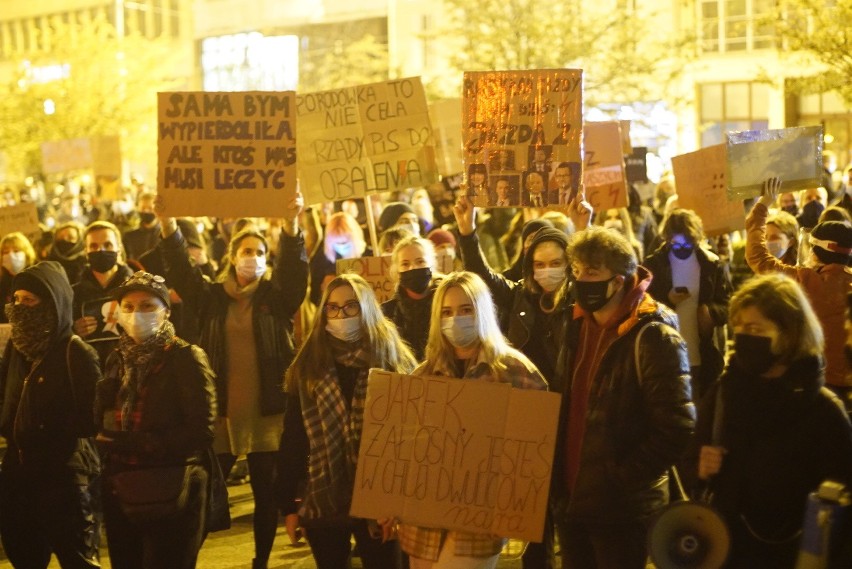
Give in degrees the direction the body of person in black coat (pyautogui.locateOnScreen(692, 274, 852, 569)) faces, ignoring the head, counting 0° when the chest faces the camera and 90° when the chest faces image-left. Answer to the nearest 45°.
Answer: approximately 45°

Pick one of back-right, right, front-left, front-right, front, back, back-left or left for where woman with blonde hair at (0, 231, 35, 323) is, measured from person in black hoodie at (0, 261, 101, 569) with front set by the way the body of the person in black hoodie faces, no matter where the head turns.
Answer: back-right

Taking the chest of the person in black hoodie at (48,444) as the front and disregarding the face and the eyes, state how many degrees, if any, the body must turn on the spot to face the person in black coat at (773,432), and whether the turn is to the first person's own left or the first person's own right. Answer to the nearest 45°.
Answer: approximately 90° to the first person's own left

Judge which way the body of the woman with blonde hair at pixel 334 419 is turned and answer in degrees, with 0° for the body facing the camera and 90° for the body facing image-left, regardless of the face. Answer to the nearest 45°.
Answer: approximately 0°

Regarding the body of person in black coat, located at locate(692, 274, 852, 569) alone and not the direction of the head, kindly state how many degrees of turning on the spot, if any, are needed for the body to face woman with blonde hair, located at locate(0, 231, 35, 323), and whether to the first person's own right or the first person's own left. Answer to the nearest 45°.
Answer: approximately 90° to the first person's own right

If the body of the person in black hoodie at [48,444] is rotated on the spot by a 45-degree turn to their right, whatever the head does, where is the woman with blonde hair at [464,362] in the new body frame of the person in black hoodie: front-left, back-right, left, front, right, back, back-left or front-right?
back-left

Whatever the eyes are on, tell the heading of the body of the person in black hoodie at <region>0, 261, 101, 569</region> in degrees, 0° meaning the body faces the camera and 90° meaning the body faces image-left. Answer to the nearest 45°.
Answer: approximately 45°

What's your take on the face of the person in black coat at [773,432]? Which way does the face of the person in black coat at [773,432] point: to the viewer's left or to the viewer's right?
to the viewer's left

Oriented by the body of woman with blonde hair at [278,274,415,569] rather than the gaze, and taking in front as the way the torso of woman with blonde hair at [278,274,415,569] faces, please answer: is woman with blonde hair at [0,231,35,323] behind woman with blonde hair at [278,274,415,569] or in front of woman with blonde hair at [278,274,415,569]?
behind

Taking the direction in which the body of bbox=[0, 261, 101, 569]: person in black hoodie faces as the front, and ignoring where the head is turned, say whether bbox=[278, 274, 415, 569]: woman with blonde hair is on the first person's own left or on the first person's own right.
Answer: on the first person's own left
